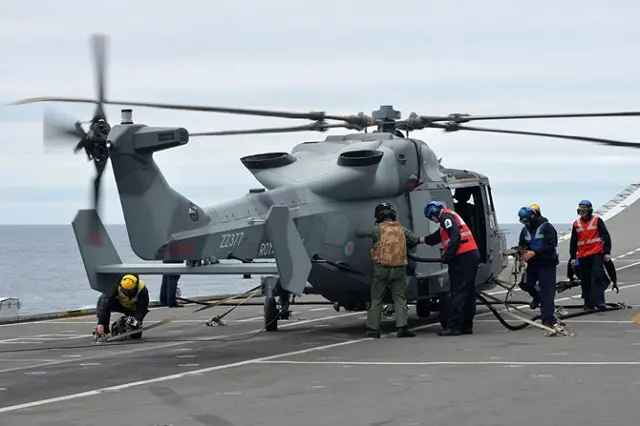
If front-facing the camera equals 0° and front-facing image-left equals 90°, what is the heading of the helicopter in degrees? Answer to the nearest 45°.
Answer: approximately 225°

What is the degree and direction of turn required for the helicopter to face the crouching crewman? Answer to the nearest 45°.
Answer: approximately 135° to its left
